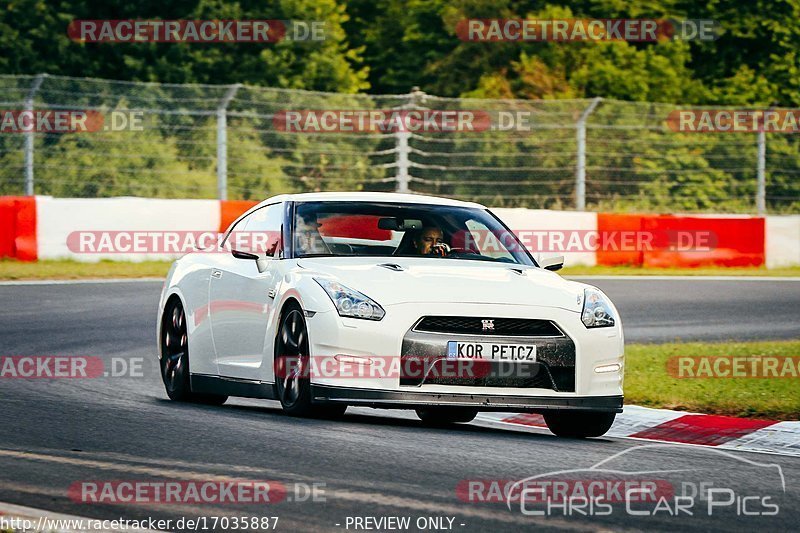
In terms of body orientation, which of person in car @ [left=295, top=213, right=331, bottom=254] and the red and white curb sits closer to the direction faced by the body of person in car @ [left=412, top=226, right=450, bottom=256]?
the red and white curb

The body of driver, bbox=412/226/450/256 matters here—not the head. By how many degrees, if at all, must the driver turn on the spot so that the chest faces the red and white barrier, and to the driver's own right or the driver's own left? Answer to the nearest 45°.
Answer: approximately 135° to the driver's own left

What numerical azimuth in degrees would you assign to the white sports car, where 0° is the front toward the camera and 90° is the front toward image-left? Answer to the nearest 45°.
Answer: approximately 315°

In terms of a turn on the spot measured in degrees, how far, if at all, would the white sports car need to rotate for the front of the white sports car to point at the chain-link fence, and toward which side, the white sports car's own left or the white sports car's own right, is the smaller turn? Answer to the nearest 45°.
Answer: approximately 135° to the white sports car's own left

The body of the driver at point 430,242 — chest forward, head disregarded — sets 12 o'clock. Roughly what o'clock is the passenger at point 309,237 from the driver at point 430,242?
the passenger at point 309,237 is roughly at 4 o'clock from the driver at point 430,242.

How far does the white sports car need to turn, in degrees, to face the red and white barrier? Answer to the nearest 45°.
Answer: approximately 135° to its left

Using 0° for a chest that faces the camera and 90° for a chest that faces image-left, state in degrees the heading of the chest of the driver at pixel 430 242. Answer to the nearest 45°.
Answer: approximately 315°
